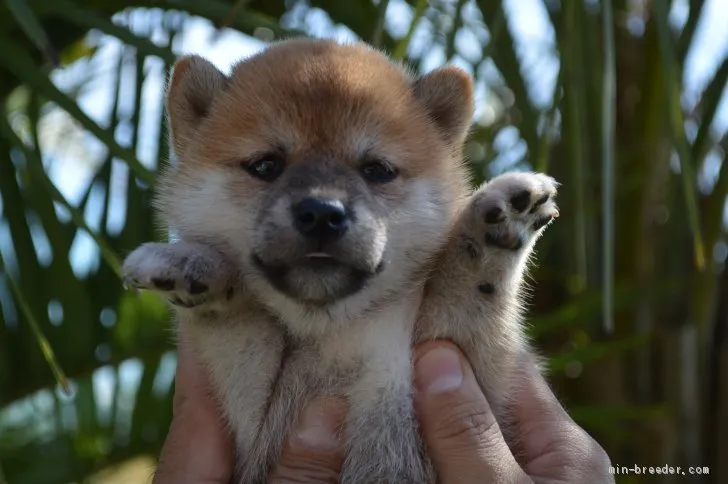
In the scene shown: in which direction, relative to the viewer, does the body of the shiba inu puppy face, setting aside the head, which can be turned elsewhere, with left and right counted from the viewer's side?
facing the viewer
